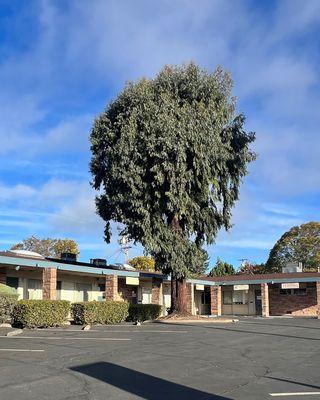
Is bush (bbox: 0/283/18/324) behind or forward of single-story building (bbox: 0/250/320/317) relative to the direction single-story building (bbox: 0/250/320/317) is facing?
forward

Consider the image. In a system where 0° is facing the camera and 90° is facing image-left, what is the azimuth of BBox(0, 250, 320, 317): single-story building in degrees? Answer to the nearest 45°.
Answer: approximately 0°

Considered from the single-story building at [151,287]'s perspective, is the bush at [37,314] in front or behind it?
in front

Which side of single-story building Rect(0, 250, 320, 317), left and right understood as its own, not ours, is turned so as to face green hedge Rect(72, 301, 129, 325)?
front
